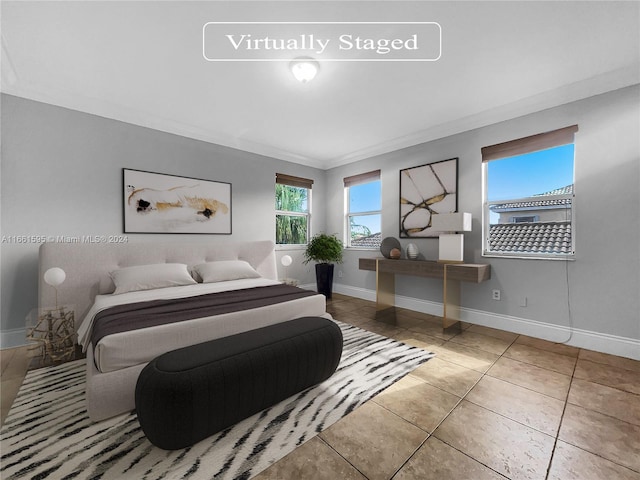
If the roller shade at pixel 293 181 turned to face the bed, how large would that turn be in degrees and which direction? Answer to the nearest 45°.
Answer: approximately 90° to its right

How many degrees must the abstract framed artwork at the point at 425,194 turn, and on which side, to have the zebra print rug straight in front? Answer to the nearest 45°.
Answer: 0° — it already faces it

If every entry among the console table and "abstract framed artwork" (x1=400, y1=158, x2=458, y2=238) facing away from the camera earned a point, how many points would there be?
0

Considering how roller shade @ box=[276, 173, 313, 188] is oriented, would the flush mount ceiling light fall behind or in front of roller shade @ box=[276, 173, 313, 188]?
in front

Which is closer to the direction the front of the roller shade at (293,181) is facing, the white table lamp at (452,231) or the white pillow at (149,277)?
the white table lamp

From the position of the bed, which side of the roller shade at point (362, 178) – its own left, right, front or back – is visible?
front

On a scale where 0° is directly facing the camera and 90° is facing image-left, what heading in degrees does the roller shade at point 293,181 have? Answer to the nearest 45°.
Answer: approximately 315°

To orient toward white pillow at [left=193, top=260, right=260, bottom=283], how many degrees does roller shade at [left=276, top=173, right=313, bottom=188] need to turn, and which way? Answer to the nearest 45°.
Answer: approximately 90° to its right

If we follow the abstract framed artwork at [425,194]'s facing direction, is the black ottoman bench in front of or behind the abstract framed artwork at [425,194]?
in front
